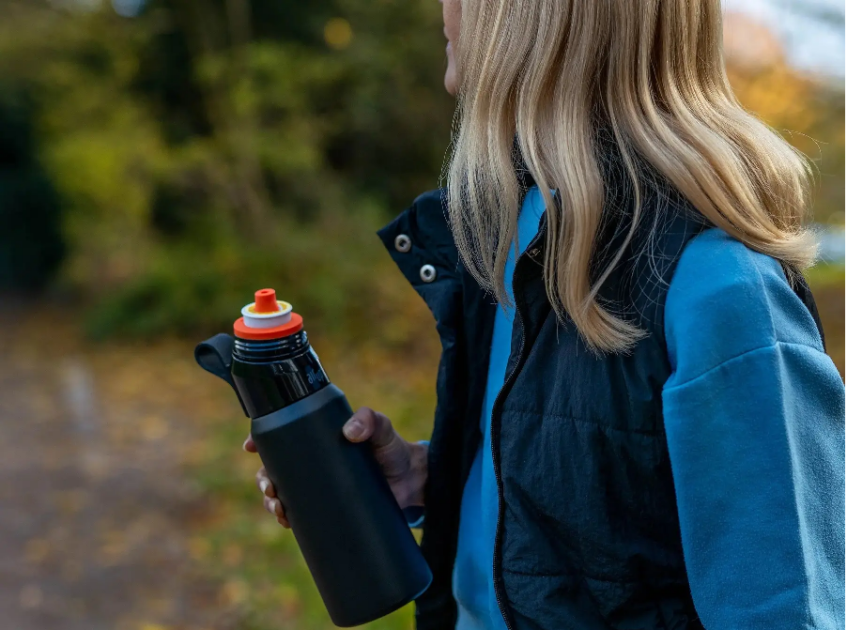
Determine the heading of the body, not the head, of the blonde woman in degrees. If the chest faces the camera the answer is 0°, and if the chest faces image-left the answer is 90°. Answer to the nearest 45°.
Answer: approximately 45°
